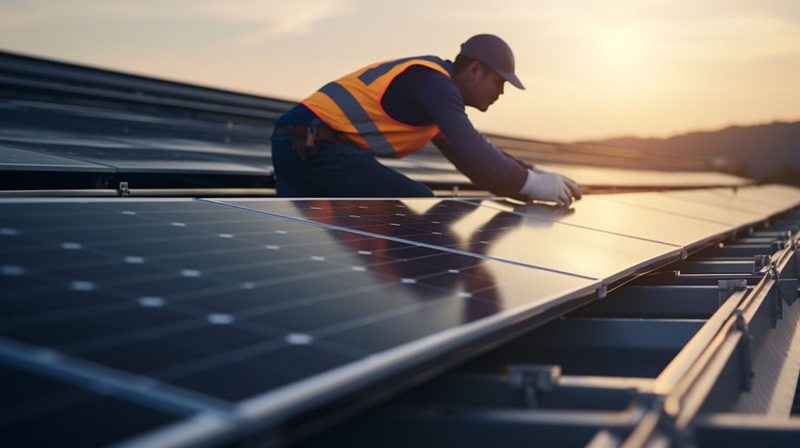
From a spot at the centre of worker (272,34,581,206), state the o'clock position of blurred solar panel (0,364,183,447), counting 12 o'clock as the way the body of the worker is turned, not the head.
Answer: The blurred solar panel is roughly at 3 o'clock from the worker.

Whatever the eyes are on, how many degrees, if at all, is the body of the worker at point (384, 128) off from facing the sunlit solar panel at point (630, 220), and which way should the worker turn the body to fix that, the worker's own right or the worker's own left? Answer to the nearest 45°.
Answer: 0° — they already face it

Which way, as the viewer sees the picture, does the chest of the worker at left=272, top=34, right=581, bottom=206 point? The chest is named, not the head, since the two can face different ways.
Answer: to the viewer's right

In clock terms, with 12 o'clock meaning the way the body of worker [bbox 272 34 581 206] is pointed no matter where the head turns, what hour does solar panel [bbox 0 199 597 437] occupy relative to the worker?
The solar panel is roughly at 3 o'clock from the worker.

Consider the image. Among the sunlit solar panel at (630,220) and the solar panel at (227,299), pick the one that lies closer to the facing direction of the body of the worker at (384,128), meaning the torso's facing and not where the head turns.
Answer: the sunlit solar panel

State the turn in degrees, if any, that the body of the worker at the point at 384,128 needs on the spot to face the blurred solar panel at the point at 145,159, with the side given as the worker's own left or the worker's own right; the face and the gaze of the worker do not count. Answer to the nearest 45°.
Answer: approximately 135° to the worker's own left

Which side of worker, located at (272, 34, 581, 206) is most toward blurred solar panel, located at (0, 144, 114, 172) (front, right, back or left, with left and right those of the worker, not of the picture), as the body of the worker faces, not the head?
back

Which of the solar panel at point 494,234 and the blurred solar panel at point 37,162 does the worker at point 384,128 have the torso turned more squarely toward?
the solar panel
